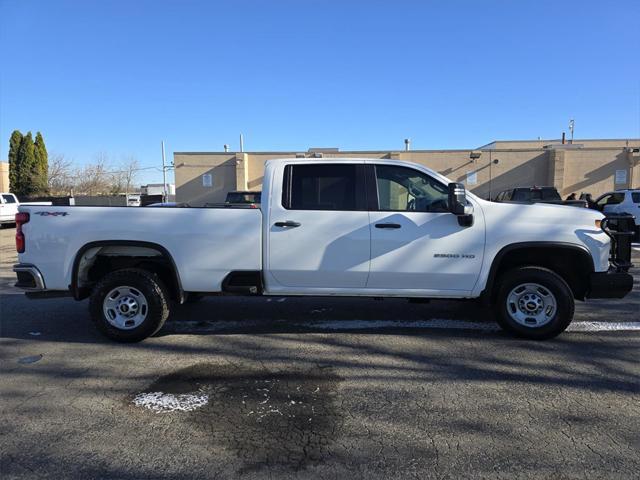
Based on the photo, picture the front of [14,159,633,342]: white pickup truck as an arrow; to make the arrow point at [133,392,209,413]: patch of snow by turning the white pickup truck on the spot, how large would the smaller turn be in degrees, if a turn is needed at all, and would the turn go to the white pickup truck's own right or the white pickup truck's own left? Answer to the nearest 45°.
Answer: approximately 135° to the white pickup truck's own right

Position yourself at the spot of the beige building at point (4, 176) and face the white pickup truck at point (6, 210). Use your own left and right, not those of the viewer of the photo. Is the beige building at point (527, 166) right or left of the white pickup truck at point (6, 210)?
left

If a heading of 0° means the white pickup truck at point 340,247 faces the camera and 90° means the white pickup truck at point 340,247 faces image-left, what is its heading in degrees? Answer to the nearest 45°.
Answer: approximately 270°

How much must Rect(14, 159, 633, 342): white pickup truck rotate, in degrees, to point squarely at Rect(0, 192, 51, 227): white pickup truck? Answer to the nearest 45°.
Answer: approximately 135° to its left

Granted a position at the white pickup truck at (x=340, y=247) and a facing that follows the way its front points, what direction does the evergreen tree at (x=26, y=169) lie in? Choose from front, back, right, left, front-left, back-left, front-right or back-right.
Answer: back-left

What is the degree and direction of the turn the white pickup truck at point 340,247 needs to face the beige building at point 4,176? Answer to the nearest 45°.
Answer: approximately 135° to its left

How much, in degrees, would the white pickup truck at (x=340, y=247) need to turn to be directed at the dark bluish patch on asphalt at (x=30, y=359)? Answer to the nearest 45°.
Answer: approximately 180°

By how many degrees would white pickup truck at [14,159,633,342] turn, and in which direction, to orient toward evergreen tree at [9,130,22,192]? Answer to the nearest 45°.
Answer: approximately 135° to its left
